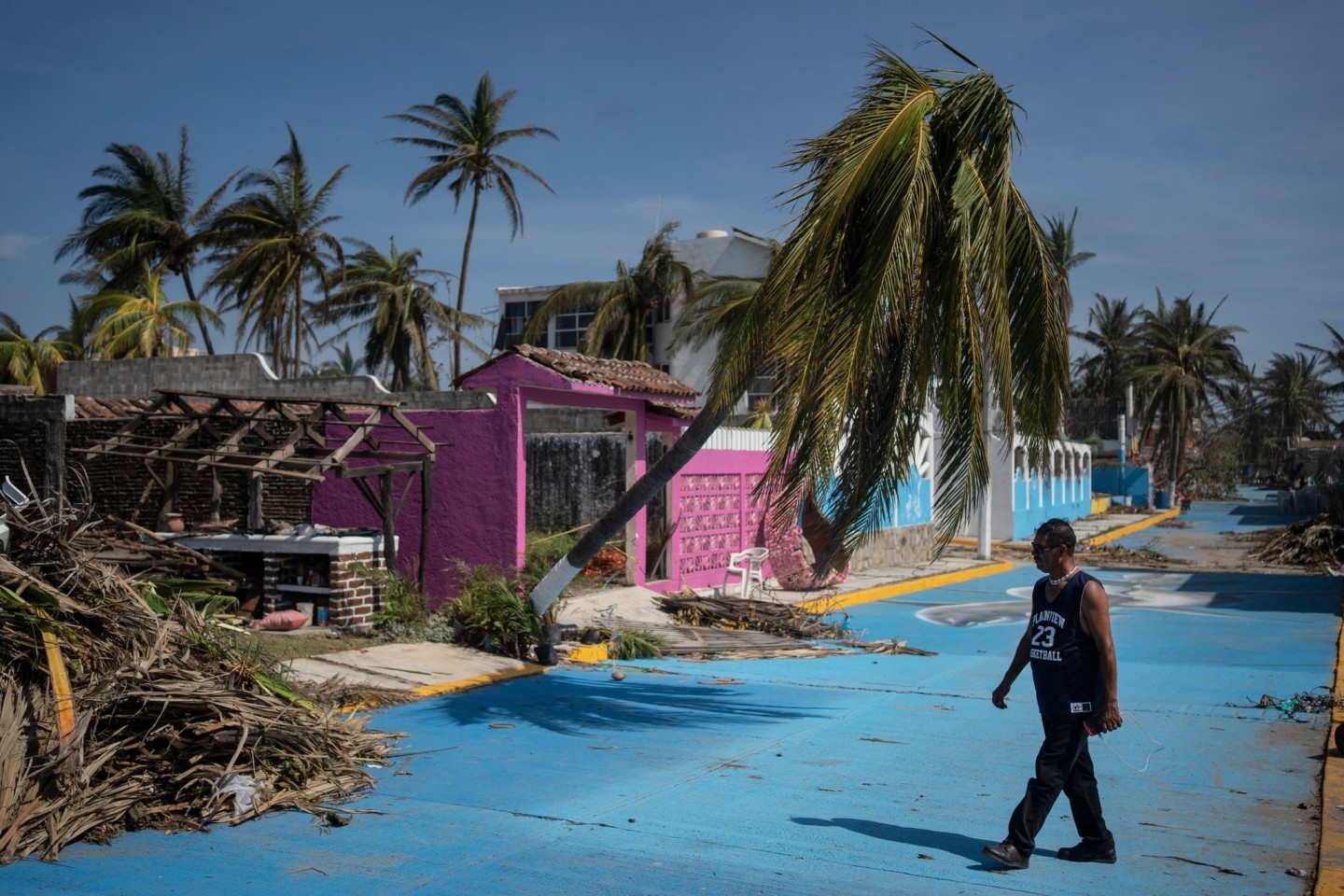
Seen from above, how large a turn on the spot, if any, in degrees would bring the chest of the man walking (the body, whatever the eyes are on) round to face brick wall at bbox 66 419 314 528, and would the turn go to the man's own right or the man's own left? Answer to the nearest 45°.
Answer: approximately 90° to the man's own right

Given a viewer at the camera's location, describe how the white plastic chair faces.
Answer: facing the viewer and to the left of the viewer

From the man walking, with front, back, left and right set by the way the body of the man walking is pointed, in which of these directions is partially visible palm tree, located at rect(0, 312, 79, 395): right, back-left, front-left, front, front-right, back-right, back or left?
right

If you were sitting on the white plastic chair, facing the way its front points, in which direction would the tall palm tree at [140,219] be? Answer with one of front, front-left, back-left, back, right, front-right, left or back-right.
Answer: right

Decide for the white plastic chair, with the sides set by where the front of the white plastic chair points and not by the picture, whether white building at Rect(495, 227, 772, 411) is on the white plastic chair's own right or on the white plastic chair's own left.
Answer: on the white plastic chair's own right

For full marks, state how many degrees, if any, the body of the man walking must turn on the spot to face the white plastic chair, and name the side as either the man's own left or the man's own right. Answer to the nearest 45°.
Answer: approximately 135° to the man's own right

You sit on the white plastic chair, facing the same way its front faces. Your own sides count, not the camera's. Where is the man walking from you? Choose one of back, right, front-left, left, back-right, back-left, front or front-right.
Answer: front-left

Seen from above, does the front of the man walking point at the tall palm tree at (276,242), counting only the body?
no

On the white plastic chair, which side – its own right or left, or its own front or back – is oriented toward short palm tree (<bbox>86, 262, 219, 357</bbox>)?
right

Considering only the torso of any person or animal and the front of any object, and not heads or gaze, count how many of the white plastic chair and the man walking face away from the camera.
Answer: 0

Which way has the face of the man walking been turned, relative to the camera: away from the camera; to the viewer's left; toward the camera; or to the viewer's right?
to the viewer's left

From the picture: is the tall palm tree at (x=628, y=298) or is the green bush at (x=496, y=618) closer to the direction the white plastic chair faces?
the green bush
